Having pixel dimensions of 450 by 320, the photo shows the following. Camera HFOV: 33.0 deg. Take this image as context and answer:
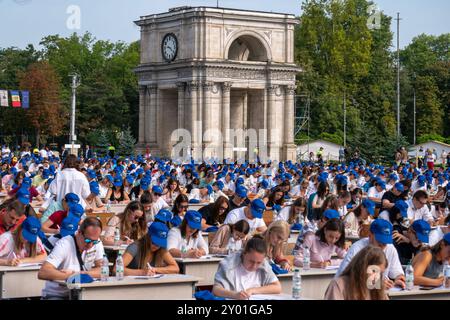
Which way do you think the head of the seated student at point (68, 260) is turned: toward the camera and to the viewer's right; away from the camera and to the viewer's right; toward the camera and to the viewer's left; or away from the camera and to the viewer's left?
toward the camera and to the viewer's right

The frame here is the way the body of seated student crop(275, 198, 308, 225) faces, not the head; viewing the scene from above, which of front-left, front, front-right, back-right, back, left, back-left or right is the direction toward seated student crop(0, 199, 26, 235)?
right

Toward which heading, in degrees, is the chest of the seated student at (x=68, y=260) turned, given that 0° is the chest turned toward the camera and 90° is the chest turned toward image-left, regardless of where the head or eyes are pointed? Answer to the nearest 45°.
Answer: approximately 315°

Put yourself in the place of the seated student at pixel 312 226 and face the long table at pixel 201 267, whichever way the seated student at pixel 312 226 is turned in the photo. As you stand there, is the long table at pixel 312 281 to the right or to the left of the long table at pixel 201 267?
left

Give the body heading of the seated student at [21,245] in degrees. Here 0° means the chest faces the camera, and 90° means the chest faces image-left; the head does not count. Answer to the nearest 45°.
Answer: approximately 0°

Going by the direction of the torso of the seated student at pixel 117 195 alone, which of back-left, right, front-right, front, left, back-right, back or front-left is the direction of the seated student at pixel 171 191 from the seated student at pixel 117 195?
back-left

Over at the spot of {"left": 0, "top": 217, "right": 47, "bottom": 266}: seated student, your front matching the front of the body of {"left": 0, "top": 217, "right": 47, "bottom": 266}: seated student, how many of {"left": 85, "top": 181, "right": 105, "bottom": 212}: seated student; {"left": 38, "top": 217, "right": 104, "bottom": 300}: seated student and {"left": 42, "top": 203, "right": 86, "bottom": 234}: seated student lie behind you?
2

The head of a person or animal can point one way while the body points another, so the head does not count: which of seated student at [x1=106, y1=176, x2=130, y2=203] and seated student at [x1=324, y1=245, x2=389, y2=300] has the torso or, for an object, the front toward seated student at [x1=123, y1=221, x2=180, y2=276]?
seated student at [x1=106, y1=176, x2=130, y2=203]
